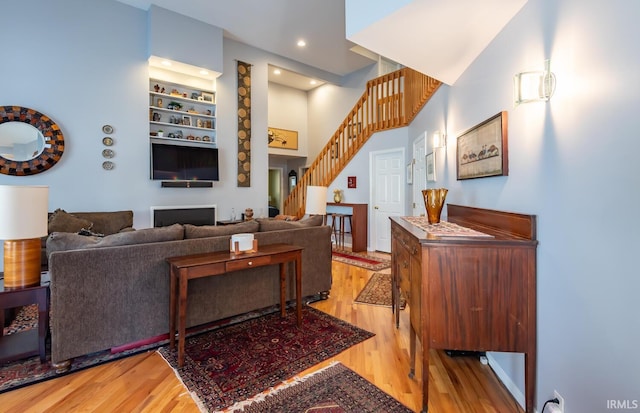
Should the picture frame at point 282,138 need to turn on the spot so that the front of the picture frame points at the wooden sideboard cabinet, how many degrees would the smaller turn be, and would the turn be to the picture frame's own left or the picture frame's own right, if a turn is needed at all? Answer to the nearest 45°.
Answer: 0° — it already faces it

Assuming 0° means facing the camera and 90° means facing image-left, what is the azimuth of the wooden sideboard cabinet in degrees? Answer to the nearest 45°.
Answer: approximately 90°

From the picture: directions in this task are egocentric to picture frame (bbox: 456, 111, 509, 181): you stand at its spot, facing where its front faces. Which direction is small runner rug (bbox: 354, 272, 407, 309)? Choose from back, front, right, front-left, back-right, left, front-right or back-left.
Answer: right

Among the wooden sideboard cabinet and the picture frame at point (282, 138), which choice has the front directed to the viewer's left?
the wooden sideboard cabinet

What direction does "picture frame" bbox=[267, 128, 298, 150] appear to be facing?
toward the camera

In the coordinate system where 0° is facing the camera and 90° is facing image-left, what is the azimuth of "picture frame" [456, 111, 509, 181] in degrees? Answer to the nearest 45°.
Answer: approximately 45°

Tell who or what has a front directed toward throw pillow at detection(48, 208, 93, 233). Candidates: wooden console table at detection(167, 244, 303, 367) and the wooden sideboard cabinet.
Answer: the wooden sideboard cabinet

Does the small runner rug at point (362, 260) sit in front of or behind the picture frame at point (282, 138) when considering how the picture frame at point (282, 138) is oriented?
in front

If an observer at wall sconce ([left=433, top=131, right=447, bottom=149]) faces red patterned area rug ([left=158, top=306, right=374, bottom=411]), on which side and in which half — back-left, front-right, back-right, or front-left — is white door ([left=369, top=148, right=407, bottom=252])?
back-right

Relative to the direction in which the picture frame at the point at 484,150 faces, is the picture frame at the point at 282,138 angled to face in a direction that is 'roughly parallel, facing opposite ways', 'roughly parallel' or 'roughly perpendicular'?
roughly perpendicular

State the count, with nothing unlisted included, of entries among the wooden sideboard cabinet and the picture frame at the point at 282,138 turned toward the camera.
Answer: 1

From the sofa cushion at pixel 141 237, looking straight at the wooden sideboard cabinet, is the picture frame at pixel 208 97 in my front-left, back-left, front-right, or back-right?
back-left

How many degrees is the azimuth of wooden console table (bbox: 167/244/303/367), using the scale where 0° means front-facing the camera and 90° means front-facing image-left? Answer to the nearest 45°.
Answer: approximately 315°
